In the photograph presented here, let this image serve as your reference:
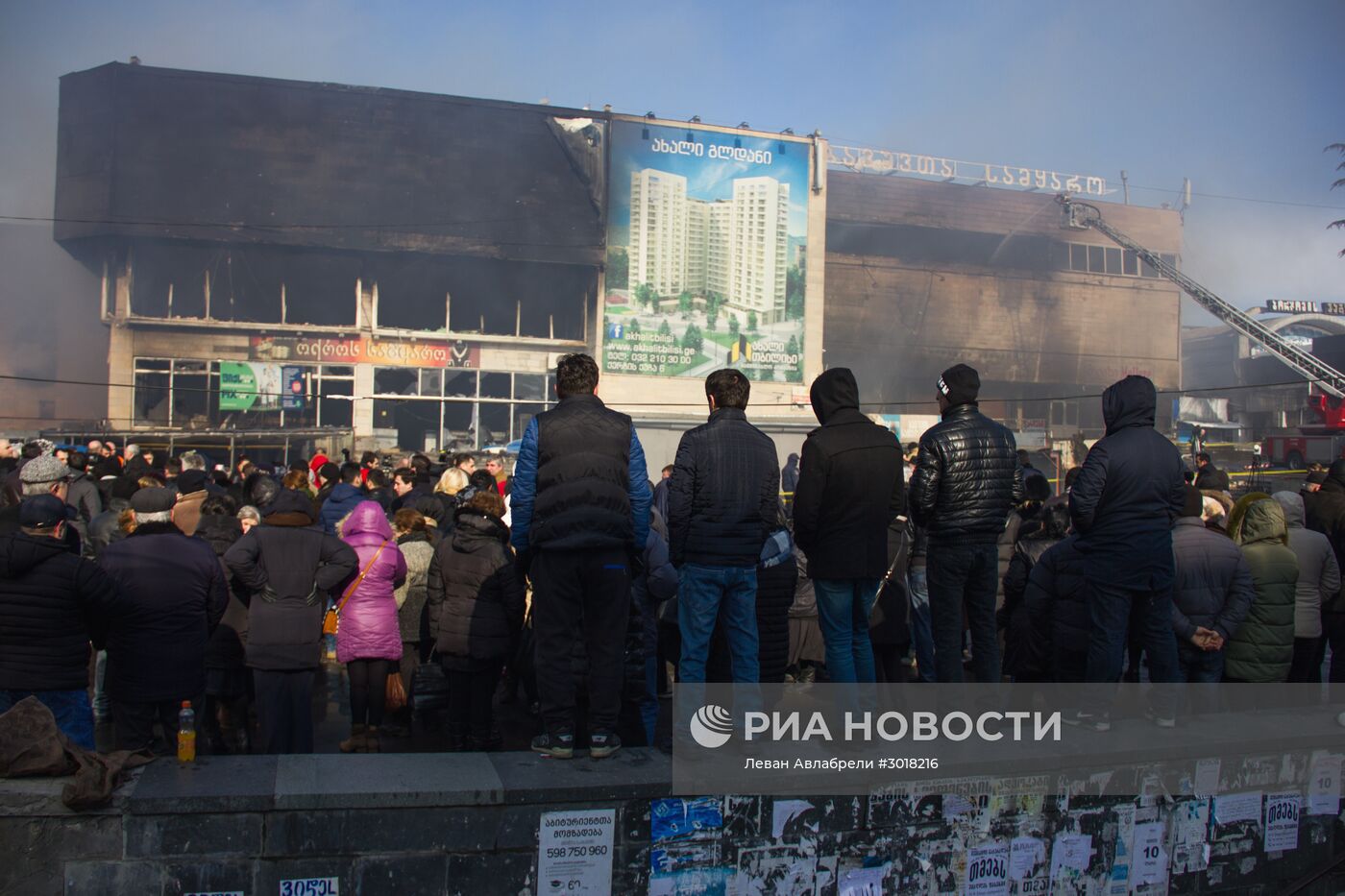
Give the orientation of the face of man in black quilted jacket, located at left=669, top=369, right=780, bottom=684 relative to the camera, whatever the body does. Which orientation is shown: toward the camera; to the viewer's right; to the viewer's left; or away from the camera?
away from the camera

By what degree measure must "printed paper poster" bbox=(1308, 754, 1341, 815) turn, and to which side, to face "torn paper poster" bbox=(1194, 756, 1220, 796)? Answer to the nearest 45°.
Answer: approximately 45° to its right

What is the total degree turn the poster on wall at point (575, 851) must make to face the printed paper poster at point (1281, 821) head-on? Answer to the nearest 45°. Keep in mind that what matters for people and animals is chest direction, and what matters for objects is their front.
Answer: approximately 90° to its left

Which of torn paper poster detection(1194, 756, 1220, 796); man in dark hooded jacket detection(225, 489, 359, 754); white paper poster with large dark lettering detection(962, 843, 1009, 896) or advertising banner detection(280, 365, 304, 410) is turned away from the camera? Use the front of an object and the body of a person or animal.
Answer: the man in dark hooded jacket

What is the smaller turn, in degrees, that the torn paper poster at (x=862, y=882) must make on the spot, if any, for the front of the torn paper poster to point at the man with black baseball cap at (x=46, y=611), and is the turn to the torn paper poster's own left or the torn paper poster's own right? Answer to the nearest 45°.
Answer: approximately 90° to the torn paper poster's own right

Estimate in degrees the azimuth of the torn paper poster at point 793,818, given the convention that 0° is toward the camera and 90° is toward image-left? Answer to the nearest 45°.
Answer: approximately 0°

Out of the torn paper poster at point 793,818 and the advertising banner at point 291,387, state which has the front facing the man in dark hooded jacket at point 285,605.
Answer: the advertising banner

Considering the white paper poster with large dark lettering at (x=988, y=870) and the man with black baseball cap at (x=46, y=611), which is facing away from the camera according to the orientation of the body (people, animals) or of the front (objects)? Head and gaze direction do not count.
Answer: the man with black baseball cap

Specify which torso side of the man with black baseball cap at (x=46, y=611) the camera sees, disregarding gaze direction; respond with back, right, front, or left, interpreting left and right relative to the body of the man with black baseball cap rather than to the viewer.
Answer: back

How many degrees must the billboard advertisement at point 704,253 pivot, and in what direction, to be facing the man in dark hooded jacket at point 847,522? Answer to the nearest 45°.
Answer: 0° — it already faces them

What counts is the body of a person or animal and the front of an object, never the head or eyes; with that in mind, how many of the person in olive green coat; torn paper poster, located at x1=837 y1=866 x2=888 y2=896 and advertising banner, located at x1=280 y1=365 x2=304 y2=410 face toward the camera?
2

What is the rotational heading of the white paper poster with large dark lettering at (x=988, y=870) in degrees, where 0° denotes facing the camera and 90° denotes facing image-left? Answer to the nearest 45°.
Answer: approximately 0°

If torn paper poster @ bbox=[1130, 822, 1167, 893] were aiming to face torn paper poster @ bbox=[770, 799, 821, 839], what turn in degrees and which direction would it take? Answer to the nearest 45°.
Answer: approximately 45° to its right
